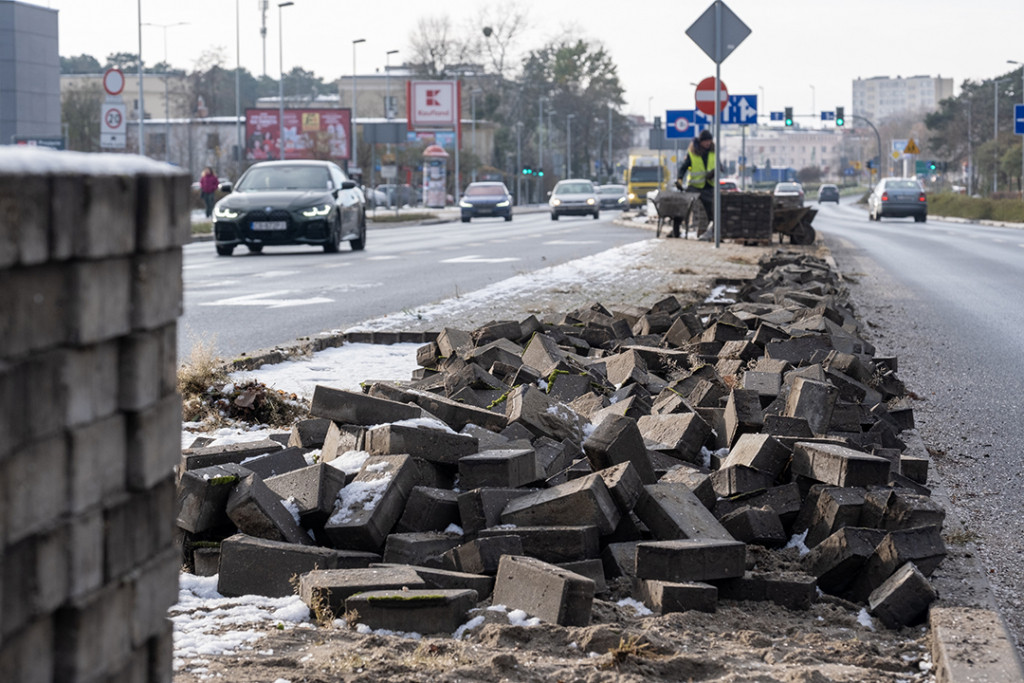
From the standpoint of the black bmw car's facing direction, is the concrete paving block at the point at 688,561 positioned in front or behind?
in front

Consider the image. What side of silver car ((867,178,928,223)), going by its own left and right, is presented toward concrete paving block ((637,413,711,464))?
back

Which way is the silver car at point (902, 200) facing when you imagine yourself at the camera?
facing away from the viewer

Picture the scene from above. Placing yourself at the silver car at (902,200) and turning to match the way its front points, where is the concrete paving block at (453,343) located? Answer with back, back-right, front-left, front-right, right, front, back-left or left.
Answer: back

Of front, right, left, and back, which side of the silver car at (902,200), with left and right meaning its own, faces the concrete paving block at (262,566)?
back

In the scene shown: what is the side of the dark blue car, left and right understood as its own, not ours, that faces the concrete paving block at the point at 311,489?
front

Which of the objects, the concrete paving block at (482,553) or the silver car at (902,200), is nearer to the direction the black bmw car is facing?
the concrete paving block

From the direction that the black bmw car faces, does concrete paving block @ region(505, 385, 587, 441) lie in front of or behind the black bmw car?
in front

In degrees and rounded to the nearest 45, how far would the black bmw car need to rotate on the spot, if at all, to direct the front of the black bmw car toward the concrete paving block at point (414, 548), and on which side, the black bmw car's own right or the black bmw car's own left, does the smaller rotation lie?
0° — it already faces it

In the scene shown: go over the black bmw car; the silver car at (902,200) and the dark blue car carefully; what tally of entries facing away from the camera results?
1

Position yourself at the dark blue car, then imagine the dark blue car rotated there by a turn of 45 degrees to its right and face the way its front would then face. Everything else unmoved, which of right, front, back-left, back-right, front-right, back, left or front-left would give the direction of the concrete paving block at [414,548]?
front-left

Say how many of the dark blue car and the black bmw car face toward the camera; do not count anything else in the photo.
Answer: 2

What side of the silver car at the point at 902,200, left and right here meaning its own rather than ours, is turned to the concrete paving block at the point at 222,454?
back
